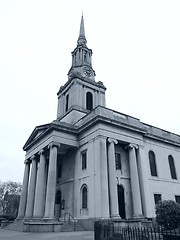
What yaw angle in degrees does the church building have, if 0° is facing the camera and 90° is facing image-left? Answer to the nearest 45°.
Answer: approximately 45°

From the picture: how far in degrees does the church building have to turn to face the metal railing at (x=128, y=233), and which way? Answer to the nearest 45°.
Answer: approximately 45° to its left

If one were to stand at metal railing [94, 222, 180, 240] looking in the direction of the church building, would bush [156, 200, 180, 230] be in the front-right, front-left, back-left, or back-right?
front-right

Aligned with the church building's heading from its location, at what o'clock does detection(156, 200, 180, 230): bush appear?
The bush is roughly at 10 o'clock from the church building.
